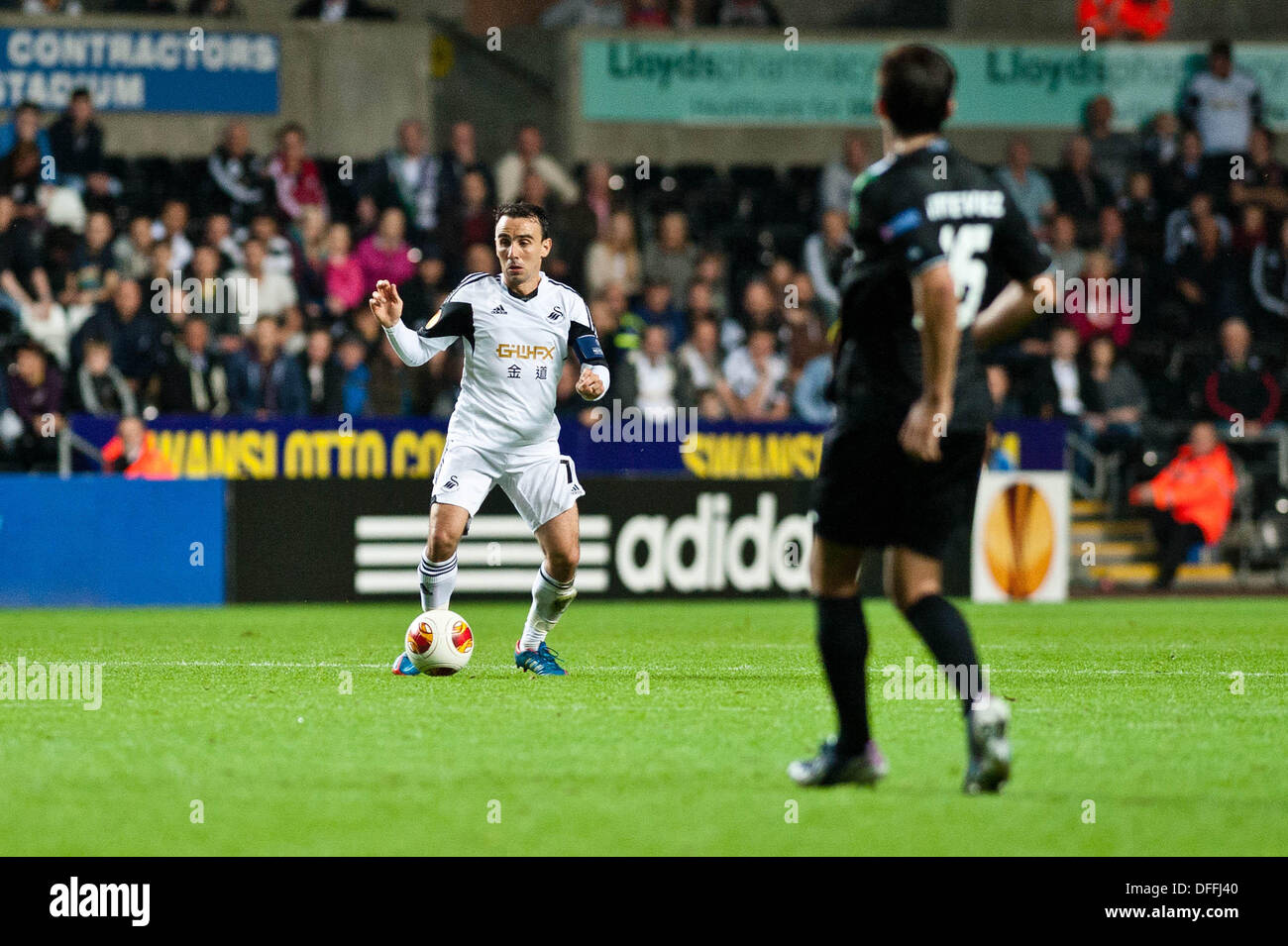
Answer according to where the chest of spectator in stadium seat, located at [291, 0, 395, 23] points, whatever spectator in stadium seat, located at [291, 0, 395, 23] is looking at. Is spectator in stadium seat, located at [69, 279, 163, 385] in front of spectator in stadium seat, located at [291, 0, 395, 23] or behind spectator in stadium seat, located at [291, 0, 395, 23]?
in front

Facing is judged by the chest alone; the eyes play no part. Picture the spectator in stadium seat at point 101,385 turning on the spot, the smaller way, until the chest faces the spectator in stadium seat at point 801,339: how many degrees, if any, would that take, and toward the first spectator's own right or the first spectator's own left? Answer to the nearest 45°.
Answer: approximately 90° to the first spectator's own left

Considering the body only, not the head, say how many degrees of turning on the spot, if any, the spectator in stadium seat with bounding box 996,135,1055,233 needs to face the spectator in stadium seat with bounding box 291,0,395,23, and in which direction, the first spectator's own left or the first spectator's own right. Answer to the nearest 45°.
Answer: approximately 90° to the first spectator's own right

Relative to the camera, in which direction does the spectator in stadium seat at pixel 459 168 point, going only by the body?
toward the camera

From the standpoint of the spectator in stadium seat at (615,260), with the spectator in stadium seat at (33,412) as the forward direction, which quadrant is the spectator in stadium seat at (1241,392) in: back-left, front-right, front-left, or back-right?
back-left

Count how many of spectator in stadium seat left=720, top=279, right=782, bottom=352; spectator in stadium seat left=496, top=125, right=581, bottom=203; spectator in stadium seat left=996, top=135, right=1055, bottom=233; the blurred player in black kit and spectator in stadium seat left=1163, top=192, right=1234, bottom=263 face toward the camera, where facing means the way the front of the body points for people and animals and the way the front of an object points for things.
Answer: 4

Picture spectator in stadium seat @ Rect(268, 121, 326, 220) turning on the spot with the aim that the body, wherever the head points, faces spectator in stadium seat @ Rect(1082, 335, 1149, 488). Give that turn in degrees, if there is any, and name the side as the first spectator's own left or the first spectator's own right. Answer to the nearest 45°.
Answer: approximately 90° to the first spectator's own left

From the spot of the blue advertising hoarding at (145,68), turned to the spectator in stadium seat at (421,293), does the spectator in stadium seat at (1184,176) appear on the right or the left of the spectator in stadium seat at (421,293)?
left

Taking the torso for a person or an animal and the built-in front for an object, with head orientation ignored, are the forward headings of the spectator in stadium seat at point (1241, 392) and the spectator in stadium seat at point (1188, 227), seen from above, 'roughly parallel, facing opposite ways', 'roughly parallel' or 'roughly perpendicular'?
roughly parallel

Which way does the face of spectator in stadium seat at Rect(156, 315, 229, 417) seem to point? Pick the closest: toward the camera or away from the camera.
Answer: toward the camera

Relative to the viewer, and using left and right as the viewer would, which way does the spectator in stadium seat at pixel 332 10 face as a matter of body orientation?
facing the viewer

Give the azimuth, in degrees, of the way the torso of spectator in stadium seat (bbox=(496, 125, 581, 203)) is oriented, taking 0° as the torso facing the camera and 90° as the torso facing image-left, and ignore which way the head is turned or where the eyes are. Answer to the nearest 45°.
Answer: approximately 0°

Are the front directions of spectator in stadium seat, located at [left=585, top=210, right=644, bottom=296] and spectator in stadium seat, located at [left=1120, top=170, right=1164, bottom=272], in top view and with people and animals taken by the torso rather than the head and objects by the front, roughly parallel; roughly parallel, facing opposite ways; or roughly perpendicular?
roughly parallel

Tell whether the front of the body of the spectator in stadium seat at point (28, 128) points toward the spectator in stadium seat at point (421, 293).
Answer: no

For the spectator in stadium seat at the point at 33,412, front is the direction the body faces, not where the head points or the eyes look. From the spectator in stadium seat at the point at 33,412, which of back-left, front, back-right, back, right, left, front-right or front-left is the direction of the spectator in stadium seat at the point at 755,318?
left

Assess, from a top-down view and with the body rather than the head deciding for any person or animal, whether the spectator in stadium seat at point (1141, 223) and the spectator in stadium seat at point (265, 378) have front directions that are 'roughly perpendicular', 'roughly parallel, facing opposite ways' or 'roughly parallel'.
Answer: roughly parallel

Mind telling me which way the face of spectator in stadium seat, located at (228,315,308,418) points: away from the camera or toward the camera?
toward the camera

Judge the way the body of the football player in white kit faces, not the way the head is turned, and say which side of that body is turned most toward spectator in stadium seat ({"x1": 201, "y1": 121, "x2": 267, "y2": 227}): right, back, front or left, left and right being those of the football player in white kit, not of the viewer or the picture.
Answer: back

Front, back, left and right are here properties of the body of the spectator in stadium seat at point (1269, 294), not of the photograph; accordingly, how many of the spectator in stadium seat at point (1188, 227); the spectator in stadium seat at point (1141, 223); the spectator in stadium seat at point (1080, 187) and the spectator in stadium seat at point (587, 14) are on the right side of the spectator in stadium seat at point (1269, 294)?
4

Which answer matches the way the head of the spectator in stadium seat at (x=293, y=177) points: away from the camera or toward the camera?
toward the camera
